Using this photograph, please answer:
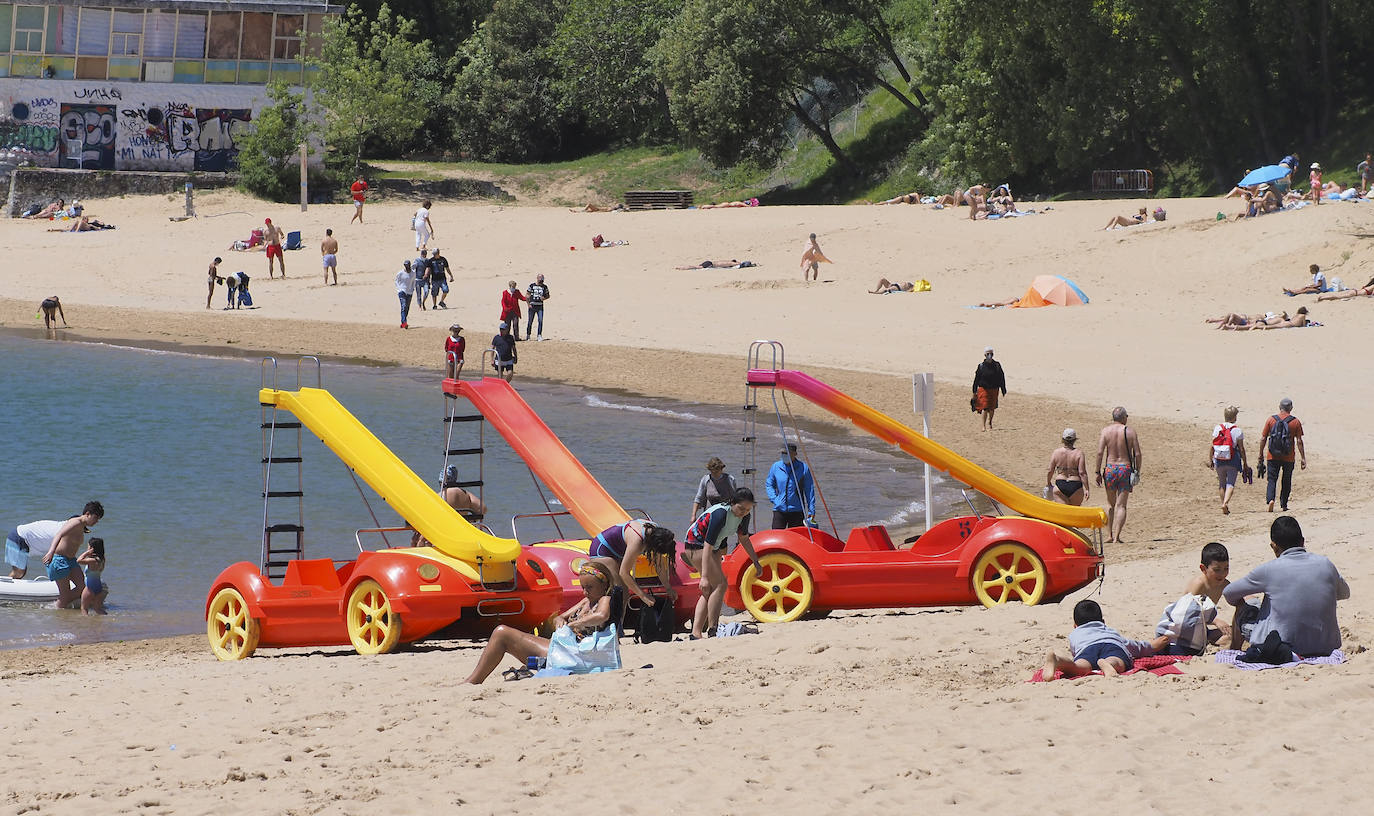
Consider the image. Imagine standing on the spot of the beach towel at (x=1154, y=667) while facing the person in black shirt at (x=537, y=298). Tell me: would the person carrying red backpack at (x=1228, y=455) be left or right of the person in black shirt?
right

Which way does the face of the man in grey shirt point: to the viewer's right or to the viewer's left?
to the viewer's left

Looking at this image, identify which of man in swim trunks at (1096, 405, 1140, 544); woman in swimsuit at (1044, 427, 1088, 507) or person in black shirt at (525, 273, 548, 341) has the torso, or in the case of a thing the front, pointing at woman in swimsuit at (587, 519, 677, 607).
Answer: the person in black shirt

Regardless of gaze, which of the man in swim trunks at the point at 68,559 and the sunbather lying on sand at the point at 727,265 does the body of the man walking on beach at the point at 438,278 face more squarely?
the man in swim trunks

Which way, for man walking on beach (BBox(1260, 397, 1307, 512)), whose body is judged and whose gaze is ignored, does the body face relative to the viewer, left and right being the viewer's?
facing away from the viewer
